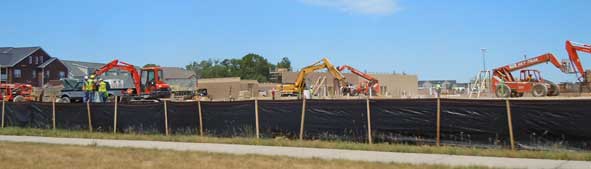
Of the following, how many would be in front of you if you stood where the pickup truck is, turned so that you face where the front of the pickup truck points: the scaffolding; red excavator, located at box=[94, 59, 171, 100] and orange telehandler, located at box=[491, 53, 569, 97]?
0

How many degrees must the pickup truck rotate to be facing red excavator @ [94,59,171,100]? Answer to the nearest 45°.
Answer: approximately 180°

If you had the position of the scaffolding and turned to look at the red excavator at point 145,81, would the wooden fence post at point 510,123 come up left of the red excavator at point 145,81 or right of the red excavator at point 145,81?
left

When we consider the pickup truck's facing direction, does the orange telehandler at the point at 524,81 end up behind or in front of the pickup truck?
behind

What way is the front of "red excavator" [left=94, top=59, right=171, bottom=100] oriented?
to the viewer's left

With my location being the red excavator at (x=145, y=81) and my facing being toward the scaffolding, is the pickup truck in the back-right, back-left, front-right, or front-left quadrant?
back-right

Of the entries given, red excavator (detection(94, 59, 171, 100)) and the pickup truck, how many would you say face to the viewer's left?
2

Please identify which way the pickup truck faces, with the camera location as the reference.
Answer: facing to the left of the viewer

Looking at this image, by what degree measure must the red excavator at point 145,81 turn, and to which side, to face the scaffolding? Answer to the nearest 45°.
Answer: approximately 180°

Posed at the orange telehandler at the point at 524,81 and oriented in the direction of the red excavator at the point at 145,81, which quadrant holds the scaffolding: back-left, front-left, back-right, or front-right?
front-right

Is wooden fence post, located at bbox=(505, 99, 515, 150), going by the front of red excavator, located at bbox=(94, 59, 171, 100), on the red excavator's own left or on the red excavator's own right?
on the red excavator's own left

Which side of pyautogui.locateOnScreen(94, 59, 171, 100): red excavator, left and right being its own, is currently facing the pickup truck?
front

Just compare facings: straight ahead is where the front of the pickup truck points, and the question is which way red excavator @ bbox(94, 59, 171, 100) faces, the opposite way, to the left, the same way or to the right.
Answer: the same way
